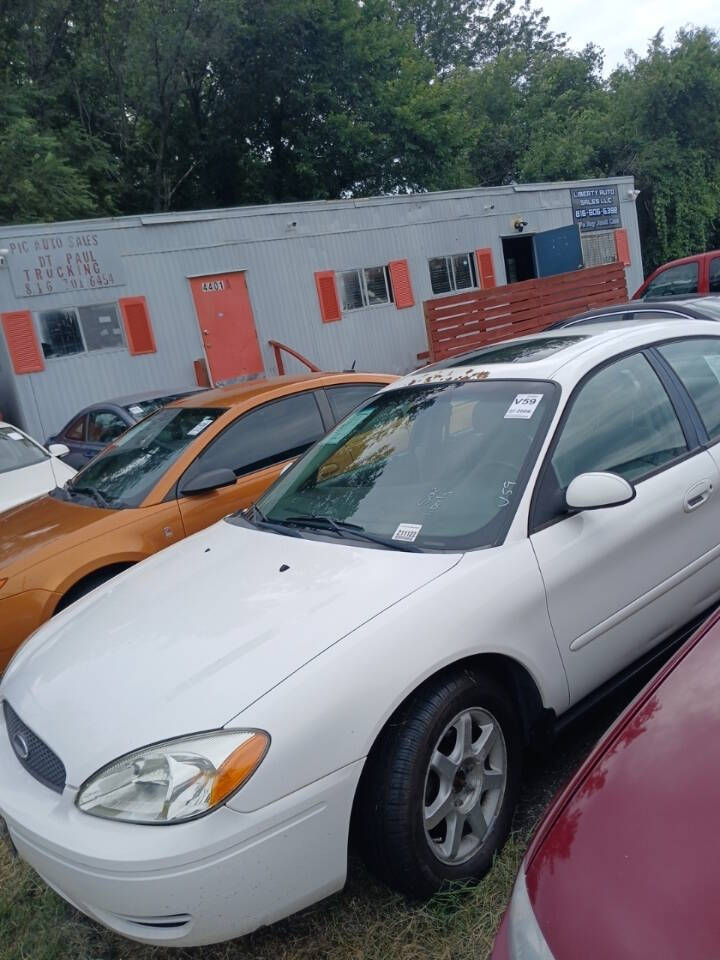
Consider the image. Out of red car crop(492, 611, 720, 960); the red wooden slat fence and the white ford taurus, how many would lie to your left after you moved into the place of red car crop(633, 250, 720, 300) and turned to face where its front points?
2

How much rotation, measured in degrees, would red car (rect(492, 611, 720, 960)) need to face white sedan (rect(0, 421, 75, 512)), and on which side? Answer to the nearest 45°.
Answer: approximately 90° to its right

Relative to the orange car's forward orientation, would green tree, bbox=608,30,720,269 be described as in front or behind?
behind

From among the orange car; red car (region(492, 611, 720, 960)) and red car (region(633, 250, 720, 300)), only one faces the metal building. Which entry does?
red car (region(633, 250, 720, 300))

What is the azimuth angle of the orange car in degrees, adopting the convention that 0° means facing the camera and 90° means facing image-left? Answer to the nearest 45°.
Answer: approximately 45°

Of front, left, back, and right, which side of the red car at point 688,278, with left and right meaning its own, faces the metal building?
front

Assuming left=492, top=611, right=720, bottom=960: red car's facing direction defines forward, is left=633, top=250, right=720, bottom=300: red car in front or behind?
behind

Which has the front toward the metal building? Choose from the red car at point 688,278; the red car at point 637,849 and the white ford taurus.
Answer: the red car at point 688,278

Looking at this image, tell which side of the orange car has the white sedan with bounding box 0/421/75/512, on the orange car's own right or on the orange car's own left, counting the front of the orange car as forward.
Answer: on the orange car's own right

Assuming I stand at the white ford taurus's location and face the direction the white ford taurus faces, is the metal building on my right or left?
on my right

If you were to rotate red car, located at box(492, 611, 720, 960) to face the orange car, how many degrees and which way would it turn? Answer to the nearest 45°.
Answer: approximately 90° to its right

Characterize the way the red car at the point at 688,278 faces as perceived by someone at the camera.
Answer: facing to the left of the viewer

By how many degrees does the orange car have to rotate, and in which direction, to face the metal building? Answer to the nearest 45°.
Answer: approximately 135° to its right

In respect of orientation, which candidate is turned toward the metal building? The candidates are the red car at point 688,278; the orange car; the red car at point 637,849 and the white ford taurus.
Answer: the red car at point 688,278

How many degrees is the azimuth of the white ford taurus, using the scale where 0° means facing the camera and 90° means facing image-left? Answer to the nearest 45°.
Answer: approximately 45°
